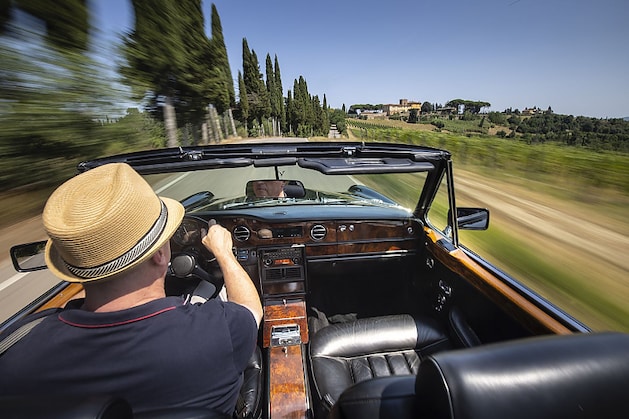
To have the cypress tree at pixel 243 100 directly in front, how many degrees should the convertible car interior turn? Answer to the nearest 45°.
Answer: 0° — it already faces it

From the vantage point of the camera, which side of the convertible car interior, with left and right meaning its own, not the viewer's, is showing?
back

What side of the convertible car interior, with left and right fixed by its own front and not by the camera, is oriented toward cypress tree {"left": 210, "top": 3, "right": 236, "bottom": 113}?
front
